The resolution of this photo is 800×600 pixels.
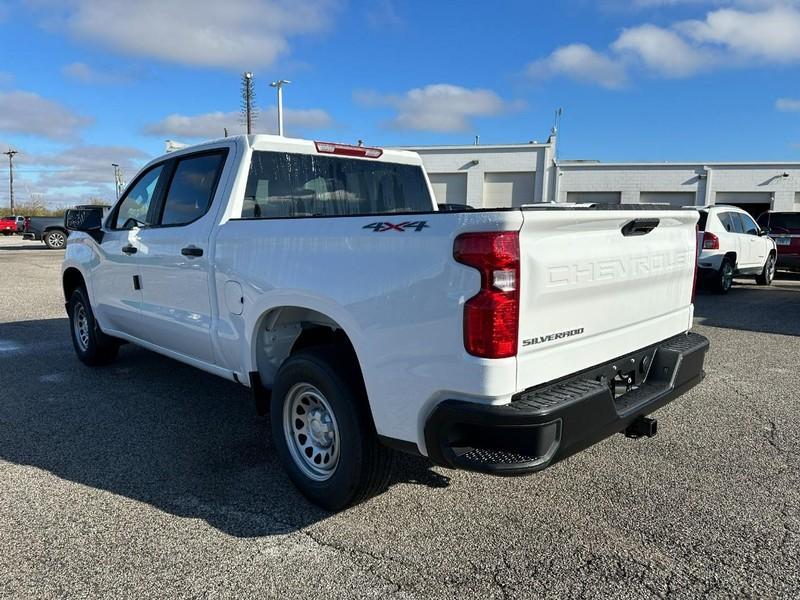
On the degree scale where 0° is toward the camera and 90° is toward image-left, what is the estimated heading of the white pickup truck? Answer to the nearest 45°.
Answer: approximately 135°

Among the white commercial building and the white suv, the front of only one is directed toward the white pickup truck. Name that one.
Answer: the white commercial building

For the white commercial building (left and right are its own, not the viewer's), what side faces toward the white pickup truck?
front

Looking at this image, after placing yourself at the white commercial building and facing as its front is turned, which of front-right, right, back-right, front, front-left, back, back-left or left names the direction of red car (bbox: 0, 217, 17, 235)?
right

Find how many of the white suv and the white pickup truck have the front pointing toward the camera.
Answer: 0

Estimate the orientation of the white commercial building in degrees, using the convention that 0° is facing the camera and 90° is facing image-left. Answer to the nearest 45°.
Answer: approximately 0°

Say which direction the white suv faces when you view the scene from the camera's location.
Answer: facing away from the viewer and to the right of the viewer

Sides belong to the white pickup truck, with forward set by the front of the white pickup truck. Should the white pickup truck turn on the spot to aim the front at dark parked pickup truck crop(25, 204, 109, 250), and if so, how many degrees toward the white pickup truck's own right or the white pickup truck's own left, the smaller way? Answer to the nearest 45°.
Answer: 0° — it already faces it

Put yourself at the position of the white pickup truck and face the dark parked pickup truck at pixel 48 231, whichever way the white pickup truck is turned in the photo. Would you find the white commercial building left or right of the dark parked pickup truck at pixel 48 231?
right

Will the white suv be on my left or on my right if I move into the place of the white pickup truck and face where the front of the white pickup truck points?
on my right
